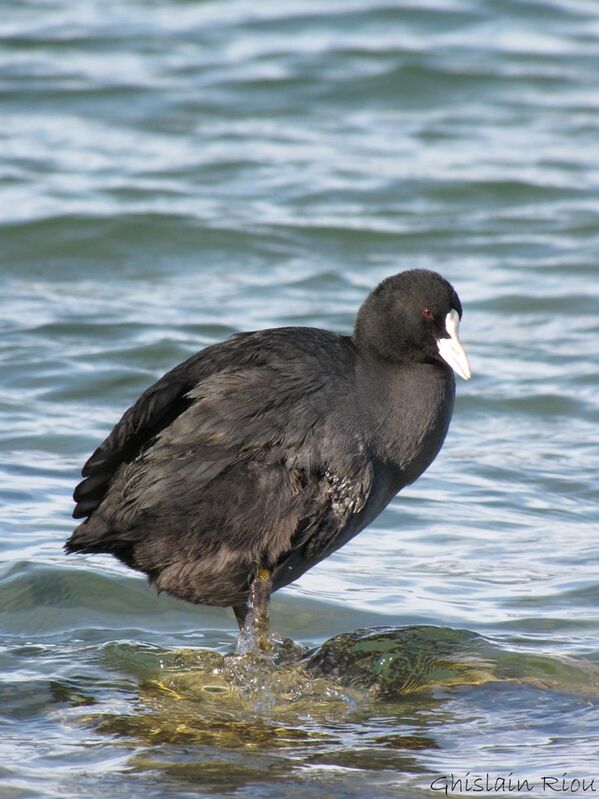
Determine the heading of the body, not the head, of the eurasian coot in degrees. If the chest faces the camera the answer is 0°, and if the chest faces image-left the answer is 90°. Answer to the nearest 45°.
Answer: approximately 270°
